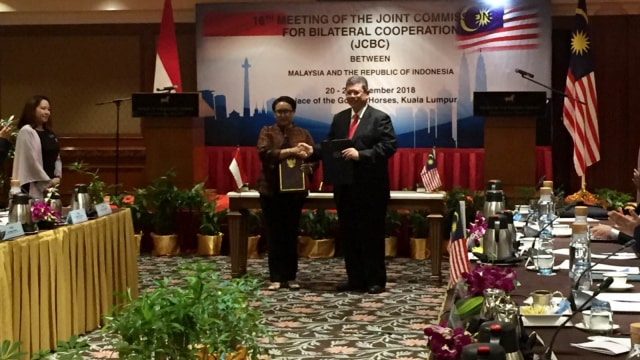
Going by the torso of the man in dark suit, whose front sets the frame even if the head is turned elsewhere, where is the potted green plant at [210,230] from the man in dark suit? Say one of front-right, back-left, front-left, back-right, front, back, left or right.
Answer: right

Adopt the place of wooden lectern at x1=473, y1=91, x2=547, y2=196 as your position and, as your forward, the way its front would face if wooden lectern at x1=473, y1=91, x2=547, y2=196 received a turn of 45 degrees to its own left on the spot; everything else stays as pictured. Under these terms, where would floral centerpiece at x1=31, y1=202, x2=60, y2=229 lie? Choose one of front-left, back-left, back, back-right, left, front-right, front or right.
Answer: right

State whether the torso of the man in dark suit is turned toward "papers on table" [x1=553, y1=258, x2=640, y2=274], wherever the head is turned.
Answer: no

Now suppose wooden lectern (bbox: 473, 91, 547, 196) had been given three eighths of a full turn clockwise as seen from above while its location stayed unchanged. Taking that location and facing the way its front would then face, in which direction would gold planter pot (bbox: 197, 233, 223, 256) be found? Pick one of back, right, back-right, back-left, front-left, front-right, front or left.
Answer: front-left

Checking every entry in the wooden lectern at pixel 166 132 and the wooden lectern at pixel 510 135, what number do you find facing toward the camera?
2

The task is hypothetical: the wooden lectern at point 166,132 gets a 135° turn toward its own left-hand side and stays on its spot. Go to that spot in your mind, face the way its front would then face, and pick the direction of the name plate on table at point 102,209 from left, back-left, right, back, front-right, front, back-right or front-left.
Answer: back-right

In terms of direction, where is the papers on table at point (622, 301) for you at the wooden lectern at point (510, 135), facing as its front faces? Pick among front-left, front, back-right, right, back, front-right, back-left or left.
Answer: front

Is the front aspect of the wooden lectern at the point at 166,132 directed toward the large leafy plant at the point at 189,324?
yes

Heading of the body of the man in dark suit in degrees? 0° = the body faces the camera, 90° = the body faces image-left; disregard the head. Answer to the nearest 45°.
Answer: approximately 45°

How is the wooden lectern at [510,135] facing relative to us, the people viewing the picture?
facing the viewer

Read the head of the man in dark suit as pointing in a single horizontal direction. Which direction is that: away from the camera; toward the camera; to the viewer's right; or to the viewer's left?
toward the camera

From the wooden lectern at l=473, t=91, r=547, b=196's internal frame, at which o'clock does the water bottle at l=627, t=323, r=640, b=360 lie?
The water bottle is roughly at 12 o'clock from the wooden lectern.

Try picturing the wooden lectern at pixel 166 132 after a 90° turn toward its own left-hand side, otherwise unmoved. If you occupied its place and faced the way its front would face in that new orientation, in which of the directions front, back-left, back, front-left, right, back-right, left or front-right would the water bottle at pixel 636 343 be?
right

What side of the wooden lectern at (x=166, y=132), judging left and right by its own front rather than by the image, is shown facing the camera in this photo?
front

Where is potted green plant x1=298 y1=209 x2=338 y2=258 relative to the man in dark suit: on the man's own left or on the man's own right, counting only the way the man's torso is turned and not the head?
on the man's own right

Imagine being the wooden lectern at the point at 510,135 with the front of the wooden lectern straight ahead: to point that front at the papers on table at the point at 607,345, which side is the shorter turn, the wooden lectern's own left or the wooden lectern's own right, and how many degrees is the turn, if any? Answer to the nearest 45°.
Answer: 0° — it already faces it
